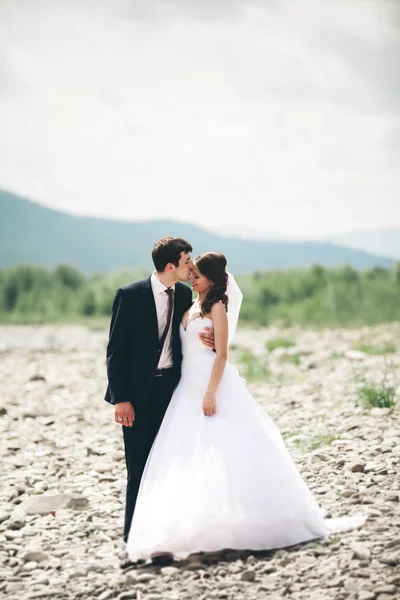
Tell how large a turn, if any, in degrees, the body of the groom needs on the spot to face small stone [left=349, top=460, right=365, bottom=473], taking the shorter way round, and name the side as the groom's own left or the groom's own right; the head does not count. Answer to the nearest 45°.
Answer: approximately 90° to the groom's own left

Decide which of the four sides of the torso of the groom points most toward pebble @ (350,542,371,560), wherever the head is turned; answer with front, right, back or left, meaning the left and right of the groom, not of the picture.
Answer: front

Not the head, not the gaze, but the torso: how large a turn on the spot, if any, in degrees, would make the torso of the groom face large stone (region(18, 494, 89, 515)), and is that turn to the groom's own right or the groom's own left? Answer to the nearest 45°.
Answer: approximately 180°

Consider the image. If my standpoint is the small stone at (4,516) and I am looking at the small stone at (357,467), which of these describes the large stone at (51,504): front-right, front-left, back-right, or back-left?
front-left

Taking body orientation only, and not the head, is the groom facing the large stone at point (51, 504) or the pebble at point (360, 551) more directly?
the pebble

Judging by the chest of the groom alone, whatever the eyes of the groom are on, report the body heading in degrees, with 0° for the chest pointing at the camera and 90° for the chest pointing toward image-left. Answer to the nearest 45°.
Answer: approximately 315°

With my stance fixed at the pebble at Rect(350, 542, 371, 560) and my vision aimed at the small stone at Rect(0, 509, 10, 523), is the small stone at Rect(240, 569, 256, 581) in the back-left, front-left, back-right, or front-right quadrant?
front-left

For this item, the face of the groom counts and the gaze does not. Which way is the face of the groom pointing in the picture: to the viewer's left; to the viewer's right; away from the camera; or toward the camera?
to the viewer's right

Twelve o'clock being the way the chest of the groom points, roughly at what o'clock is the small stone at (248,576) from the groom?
The small stone is roughly at 12 o'clock from the groom.
